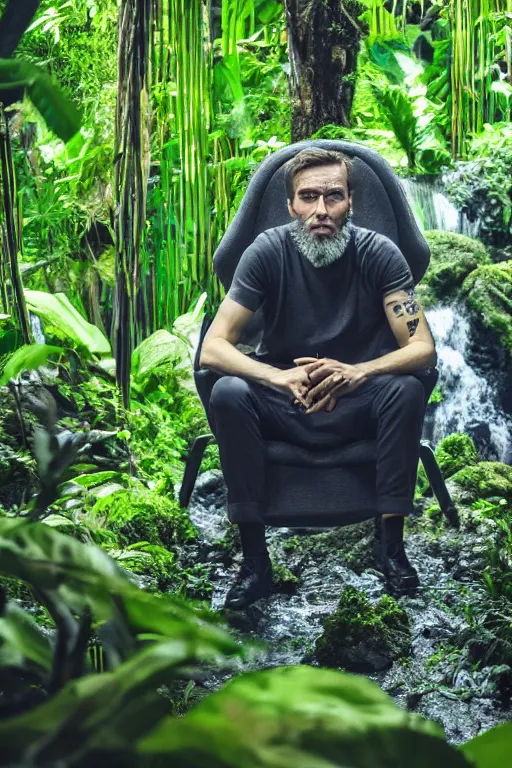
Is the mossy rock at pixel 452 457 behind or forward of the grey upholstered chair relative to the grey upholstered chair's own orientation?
behind

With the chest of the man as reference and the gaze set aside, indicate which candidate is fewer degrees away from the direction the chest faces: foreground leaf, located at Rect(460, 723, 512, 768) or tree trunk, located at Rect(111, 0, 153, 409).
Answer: the foreground leaf

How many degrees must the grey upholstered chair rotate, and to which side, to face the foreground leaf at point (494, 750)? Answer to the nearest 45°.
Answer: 0° — it already faces it

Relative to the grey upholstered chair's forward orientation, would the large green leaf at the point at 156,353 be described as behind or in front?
behind

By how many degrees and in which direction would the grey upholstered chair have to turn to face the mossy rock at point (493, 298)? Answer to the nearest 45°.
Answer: approximately 180°

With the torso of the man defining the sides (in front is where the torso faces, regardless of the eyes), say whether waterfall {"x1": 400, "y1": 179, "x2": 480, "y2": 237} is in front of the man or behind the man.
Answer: behind

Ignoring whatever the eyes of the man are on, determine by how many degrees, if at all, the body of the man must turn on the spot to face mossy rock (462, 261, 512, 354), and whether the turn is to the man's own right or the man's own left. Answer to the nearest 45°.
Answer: approximately 180°

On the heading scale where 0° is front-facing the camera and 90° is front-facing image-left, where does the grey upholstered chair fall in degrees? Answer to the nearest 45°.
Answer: approximately 0°

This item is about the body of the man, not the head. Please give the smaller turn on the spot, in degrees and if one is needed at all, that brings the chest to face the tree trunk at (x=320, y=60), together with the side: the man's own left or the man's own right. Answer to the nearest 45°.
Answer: approximately 180°

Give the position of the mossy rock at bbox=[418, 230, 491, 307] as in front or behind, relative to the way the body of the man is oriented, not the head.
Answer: behind

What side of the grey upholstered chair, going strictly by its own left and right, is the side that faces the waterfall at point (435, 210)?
back

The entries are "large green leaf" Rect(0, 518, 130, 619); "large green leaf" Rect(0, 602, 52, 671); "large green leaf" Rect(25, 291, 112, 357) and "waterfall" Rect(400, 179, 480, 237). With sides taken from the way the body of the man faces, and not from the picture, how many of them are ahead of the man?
2

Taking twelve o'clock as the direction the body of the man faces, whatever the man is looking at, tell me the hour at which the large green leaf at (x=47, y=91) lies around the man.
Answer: The large green leaf is roughly at 12 o'clock from the man.
